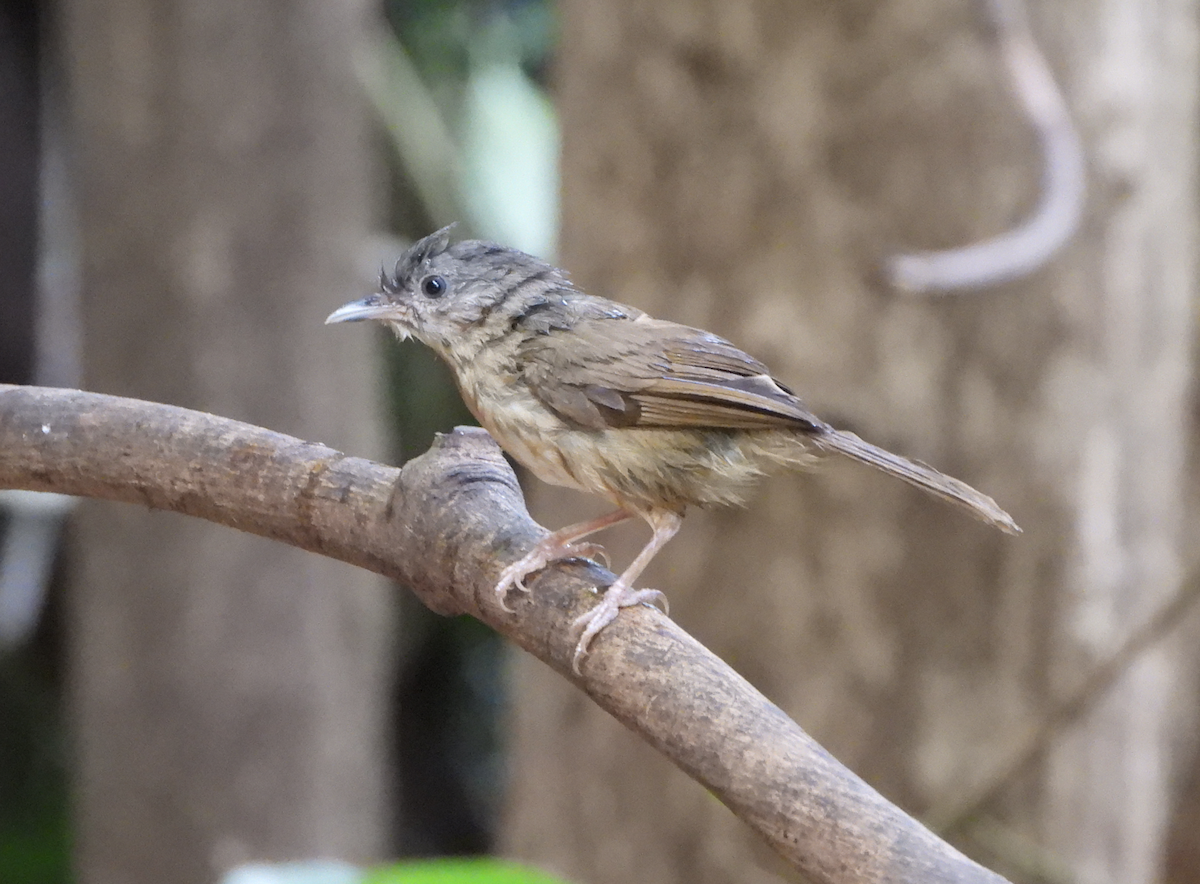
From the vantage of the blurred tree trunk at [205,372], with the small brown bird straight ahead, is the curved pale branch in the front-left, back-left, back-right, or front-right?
front-left

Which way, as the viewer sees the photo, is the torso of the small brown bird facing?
to the viewer's left

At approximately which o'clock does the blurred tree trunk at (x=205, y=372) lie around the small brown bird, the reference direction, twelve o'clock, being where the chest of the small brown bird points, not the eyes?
The blurred tree trunk is roughly at 2 o'clock from the small brown bird.
